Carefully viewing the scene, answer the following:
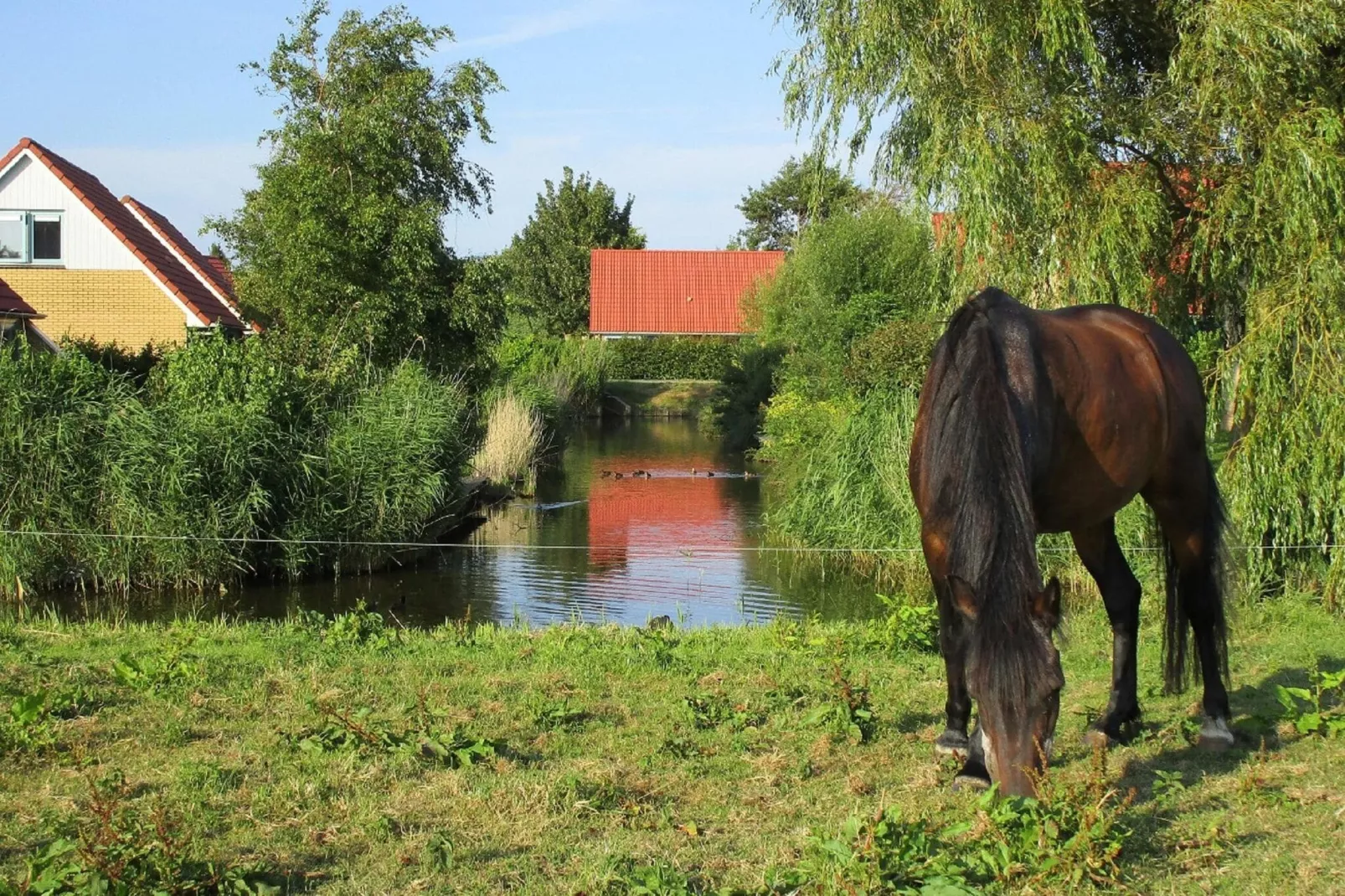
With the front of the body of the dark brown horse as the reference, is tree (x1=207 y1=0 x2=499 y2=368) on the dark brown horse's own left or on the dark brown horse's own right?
on the dark brown horse's own right

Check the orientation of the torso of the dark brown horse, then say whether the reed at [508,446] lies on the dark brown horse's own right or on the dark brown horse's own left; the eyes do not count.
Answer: on the dark brown horse's own right

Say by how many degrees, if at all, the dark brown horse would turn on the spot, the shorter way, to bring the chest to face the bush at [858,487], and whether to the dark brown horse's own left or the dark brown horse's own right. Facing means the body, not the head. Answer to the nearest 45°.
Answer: approximately 135° to the dark brown horse's own right

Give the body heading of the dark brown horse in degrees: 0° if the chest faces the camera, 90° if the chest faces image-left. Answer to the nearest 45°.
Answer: approximately 45°

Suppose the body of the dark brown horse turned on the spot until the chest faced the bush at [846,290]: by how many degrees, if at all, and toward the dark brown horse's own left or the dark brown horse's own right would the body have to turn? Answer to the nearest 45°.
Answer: approximately 135° to the dark brown horse's own right

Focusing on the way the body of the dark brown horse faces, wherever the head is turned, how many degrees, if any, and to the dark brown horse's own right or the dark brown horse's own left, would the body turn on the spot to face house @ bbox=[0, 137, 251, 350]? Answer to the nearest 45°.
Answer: approximately 90° to the dark brown horse's own right

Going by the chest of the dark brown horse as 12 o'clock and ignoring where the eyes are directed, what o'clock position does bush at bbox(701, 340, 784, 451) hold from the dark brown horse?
The bush is roughly at 4 o'clock from the dark brown horse.
